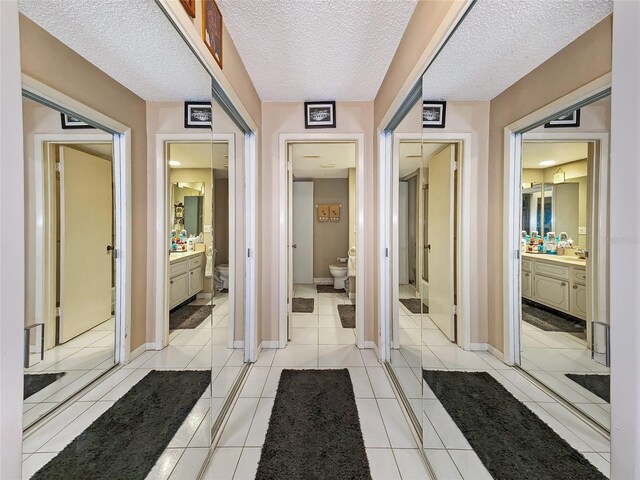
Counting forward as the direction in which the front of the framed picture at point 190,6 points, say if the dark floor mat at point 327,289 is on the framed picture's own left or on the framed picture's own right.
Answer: on the framed picture's own left

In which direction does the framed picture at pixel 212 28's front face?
to the viewer's right

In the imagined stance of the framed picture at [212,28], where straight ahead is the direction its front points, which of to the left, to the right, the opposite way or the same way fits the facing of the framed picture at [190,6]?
the same way

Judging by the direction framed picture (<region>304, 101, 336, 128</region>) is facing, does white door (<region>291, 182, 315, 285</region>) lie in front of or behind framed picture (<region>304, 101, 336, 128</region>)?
behind

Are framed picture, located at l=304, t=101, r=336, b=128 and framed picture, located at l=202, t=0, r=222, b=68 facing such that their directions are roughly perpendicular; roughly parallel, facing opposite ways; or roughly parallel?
roughly perpendicular

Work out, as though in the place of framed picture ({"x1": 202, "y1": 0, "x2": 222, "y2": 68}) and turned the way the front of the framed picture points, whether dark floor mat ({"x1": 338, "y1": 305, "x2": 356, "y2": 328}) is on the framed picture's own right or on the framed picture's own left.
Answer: on the framed picture's own left

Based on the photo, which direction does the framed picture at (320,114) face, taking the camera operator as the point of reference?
facing the viewer

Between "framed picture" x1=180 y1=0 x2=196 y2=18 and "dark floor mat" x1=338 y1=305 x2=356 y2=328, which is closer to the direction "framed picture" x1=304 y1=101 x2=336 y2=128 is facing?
the framed picture

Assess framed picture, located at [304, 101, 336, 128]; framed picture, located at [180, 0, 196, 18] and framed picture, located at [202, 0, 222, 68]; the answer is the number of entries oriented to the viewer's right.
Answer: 2

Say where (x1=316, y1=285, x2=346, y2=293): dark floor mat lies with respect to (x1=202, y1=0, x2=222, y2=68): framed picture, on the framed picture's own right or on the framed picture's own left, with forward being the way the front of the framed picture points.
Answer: on the framed picture's own left

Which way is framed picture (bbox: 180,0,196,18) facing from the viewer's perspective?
to the viewer's right
